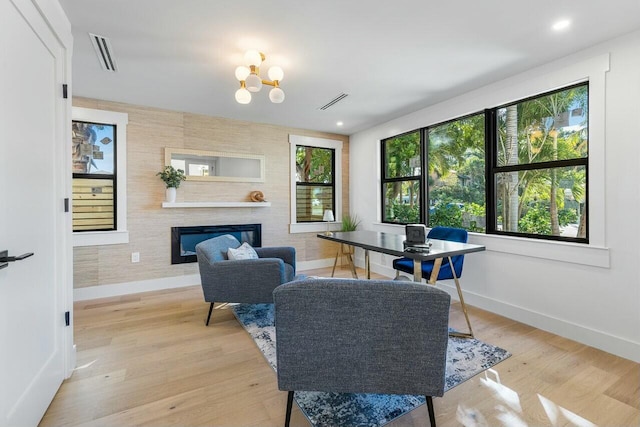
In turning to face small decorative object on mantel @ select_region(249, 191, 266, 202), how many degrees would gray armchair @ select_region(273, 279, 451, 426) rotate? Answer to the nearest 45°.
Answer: approximately 45° to its left

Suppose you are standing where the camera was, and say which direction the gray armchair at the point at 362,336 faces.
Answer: facing away from the viewer

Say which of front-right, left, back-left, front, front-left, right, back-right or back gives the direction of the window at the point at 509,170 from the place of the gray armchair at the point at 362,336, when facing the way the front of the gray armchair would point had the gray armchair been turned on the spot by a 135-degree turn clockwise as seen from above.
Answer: left

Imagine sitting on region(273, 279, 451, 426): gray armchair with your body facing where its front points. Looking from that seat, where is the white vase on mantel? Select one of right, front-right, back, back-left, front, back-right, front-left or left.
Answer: front-left

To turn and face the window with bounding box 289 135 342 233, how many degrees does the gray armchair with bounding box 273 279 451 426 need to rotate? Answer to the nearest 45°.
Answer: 0° — it already faces it

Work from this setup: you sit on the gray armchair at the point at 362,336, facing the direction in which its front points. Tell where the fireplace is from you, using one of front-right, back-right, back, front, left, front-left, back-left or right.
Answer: front-left

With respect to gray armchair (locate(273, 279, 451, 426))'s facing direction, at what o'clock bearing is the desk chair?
The desk chair is roughly at 1 o'clock from the gray armchair.

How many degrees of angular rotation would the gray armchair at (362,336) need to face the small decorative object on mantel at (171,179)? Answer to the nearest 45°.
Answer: approximately 45° to its left

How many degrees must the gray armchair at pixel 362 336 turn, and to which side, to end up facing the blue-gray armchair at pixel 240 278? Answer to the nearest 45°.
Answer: approximately 45° to its left

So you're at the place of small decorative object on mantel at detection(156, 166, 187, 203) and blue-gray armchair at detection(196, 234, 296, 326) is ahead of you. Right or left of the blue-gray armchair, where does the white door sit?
right

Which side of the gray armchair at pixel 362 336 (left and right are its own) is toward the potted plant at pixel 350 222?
front

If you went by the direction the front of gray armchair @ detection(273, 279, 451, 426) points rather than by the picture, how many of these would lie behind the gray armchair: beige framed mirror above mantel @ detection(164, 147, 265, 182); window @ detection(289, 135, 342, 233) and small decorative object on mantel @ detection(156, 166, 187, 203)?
0

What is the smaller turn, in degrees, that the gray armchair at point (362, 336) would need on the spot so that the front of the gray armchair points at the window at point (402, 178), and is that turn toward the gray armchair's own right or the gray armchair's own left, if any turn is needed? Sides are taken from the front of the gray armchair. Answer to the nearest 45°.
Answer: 0° — it already faces it

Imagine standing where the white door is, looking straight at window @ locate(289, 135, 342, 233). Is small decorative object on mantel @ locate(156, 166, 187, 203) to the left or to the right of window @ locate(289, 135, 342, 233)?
left

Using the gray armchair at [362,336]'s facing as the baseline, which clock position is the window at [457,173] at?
The window is roughly at 1 o'clock from the gray armchair.
